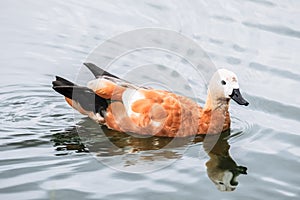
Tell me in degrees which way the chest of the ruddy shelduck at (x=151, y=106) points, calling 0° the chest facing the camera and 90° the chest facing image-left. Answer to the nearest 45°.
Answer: approximately 270°
